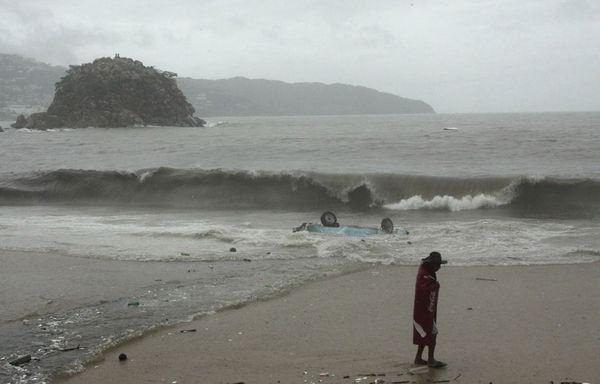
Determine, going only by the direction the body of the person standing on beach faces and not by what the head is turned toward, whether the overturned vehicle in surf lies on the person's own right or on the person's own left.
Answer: on the person's own left
